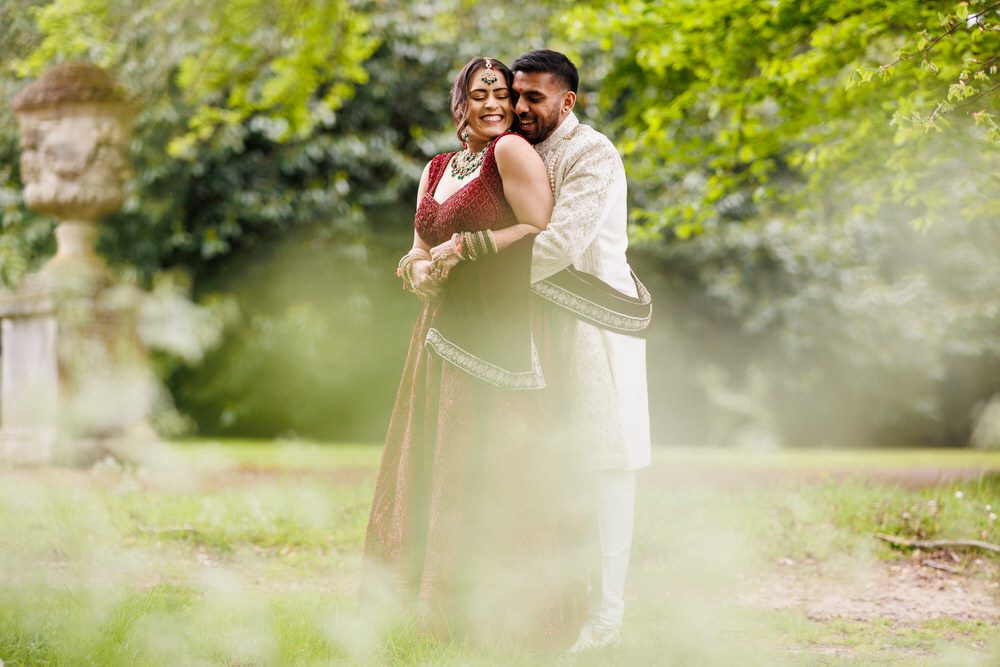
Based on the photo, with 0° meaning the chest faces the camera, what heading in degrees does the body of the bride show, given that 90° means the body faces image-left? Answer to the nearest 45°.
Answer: approximately 45°

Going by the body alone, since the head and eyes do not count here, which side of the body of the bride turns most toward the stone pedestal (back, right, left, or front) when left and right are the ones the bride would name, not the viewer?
right

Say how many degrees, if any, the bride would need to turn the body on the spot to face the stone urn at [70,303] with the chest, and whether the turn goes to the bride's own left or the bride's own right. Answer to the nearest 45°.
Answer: approximately 90° to the bride's own right

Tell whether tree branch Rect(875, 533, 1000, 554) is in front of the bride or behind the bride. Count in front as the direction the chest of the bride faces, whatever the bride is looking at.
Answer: behind

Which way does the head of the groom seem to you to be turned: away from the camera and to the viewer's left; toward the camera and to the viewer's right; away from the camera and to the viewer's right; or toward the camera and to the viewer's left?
toward the camera and to the viewer's left
